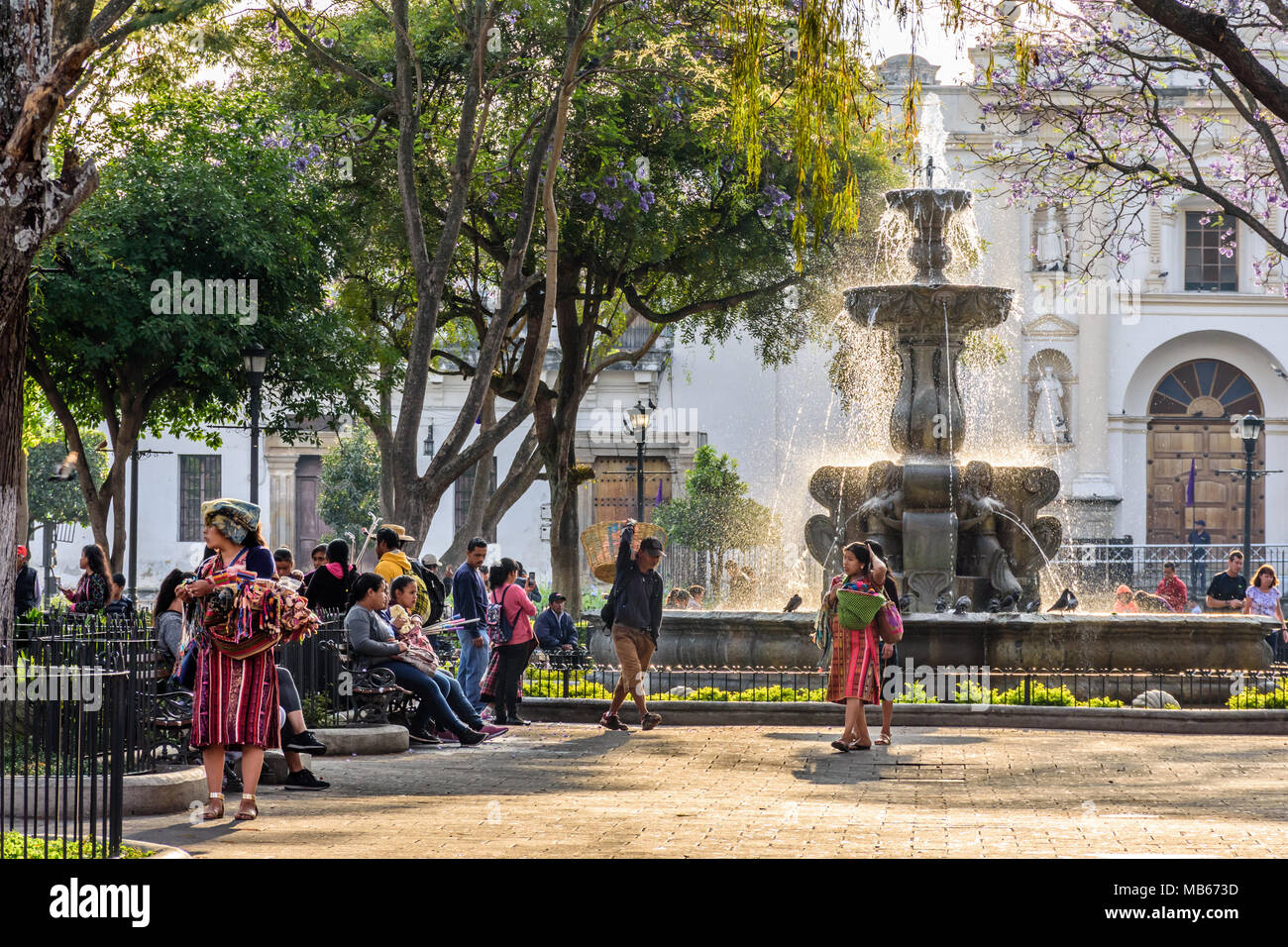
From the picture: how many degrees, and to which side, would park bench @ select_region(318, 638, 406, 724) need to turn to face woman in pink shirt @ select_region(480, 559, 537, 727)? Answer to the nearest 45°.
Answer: approximately 45° to its left

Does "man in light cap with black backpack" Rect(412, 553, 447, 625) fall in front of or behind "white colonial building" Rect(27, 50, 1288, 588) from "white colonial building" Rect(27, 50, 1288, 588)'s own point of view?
in front

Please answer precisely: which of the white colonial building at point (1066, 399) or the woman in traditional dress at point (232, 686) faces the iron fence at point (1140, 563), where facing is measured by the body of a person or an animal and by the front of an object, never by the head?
the white colonial building

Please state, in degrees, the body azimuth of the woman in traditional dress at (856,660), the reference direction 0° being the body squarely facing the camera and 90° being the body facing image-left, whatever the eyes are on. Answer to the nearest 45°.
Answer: approximately 45°

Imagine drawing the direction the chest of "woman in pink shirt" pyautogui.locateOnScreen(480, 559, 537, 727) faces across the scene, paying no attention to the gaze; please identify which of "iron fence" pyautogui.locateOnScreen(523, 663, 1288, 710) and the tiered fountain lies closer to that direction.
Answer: the tiered fountain

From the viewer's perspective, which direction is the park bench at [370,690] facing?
to the viewer's right

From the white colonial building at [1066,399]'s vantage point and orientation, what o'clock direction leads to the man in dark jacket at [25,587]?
The man in dark jacket is roughly at 1 o'clock from the white colonial building.

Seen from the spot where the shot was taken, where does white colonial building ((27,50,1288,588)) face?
facing the viewer

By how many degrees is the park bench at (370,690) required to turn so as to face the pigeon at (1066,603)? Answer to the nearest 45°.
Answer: approximately 45° to its left

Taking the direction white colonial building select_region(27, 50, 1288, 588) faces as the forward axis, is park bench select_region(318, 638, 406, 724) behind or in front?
in front

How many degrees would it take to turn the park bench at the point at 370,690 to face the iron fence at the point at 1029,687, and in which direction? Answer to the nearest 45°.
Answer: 0° — it already faces it
